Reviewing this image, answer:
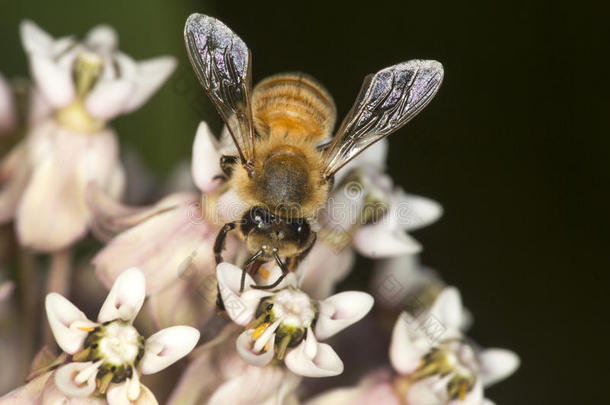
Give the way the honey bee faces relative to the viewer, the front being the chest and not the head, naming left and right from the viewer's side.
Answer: facing the viewer

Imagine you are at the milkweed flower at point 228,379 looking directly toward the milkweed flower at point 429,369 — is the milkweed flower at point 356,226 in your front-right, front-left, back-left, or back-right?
front-left

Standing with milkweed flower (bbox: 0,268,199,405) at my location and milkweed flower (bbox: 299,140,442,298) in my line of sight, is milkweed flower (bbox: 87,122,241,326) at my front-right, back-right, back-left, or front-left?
front-left
